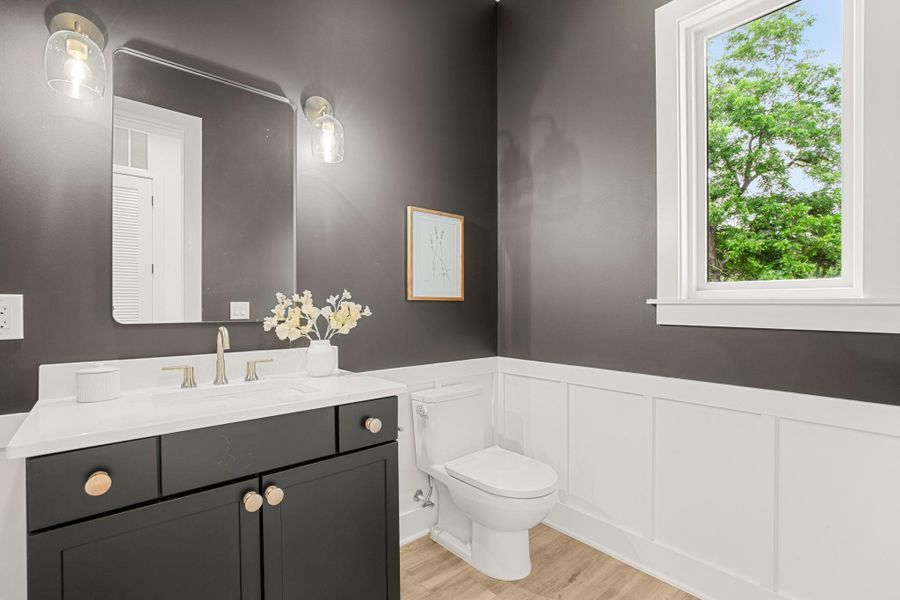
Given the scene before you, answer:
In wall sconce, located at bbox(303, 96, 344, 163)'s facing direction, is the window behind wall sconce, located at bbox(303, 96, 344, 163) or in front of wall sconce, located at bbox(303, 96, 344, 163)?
in front

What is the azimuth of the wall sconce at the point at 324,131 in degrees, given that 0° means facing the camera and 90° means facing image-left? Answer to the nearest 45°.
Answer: approximately 315°

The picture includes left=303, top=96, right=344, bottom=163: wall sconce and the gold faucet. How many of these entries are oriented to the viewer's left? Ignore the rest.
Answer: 0

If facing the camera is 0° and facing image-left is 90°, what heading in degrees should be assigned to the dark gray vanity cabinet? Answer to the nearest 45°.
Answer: approximately 315°

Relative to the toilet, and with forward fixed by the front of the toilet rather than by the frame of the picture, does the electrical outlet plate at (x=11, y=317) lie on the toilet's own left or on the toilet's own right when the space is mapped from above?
on the toilet's own right

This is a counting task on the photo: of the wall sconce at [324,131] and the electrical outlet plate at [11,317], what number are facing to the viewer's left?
0

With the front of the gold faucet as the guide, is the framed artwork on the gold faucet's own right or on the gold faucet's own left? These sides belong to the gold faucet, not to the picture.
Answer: on the gold faucet's own left

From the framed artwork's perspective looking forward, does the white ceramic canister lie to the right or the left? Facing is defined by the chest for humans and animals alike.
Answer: on its right
